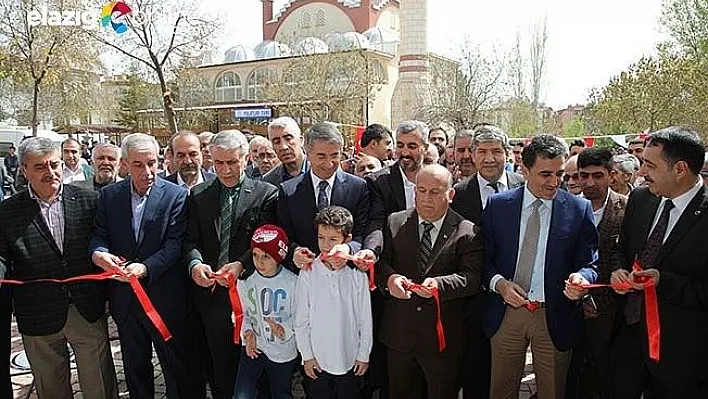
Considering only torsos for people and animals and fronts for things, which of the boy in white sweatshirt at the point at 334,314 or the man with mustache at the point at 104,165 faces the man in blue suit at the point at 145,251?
the man with mustache

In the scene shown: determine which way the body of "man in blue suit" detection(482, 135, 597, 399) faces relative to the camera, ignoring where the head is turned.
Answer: toward the camera

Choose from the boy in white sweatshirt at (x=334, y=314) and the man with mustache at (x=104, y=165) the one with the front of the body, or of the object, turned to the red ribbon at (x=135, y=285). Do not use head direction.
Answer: the man with mustache

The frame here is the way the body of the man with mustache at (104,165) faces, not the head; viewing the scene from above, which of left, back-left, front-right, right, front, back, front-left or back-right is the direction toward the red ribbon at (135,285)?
front

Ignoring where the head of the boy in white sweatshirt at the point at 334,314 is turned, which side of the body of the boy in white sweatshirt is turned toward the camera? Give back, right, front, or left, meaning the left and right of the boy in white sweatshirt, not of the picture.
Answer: front

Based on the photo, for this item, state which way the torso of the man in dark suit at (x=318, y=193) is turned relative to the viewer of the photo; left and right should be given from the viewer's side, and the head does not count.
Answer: facing the viewer

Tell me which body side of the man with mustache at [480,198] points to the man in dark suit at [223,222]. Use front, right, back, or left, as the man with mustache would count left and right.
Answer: right

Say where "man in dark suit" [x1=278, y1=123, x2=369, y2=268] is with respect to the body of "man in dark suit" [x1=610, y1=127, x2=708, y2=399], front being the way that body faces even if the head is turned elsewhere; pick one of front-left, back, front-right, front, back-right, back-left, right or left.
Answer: front-right

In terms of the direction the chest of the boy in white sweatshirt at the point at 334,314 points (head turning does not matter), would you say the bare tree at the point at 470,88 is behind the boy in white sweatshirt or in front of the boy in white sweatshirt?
behind

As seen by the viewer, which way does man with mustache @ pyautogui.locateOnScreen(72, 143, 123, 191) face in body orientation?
toward the camera

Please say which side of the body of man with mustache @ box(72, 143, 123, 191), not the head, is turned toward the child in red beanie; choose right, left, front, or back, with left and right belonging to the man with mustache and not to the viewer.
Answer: front
